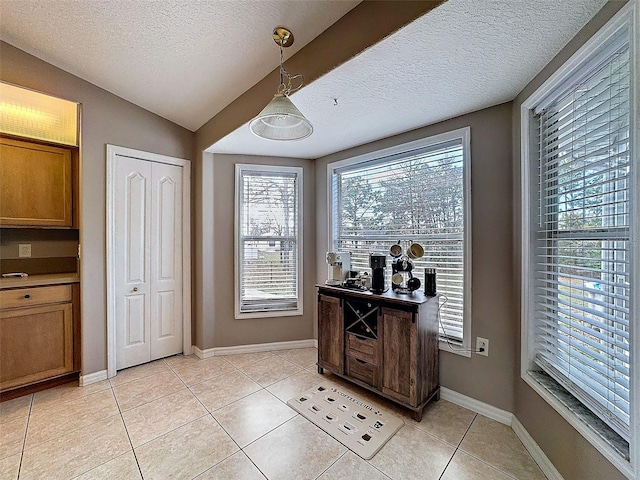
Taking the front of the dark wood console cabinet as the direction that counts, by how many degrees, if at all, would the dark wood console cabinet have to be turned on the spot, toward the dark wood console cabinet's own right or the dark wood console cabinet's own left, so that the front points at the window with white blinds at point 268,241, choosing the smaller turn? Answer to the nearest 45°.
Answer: approximately 90° to the dark wood console cabinet's own right

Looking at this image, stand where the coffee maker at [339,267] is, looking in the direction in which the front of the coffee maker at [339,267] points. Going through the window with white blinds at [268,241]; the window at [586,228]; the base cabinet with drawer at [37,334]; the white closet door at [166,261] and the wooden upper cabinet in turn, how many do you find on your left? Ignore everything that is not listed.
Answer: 1

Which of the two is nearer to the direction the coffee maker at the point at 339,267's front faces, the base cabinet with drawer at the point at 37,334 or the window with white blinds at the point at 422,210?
the base cabinet with drawer

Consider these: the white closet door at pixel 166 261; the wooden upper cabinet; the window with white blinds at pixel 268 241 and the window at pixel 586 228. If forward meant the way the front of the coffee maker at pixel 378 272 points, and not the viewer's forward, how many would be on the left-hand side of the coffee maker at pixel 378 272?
1

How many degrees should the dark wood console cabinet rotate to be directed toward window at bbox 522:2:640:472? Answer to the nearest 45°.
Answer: approximately 90° to its left

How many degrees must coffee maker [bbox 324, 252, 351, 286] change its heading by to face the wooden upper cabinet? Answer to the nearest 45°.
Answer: approximately 45° to its right

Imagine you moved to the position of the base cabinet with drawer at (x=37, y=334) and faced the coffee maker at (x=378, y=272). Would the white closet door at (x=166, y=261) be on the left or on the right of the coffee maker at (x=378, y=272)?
left

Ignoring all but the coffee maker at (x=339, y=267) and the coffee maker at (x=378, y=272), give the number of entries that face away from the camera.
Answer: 0

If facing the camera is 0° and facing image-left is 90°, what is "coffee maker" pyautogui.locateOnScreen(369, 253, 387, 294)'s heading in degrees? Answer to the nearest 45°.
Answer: approximately 45°
